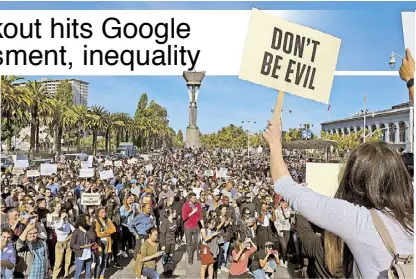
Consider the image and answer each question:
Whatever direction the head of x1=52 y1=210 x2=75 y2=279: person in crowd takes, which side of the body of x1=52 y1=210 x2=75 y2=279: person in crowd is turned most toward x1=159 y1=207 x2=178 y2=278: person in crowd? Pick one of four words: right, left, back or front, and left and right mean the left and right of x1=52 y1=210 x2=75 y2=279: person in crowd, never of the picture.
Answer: left

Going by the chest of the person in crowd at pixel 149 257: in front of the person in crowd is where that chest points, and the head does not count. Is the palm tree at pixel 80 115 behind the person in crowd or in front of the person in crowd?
behind

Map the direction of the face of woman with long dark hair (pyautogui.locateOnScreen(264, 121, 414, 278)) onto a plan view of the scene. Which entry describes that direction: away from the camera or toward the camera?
away from the camera

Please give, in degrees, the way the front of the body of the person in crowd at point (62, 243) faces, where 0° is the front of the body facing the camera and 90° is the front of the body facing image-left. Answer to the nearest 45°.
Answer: approximately 0°
